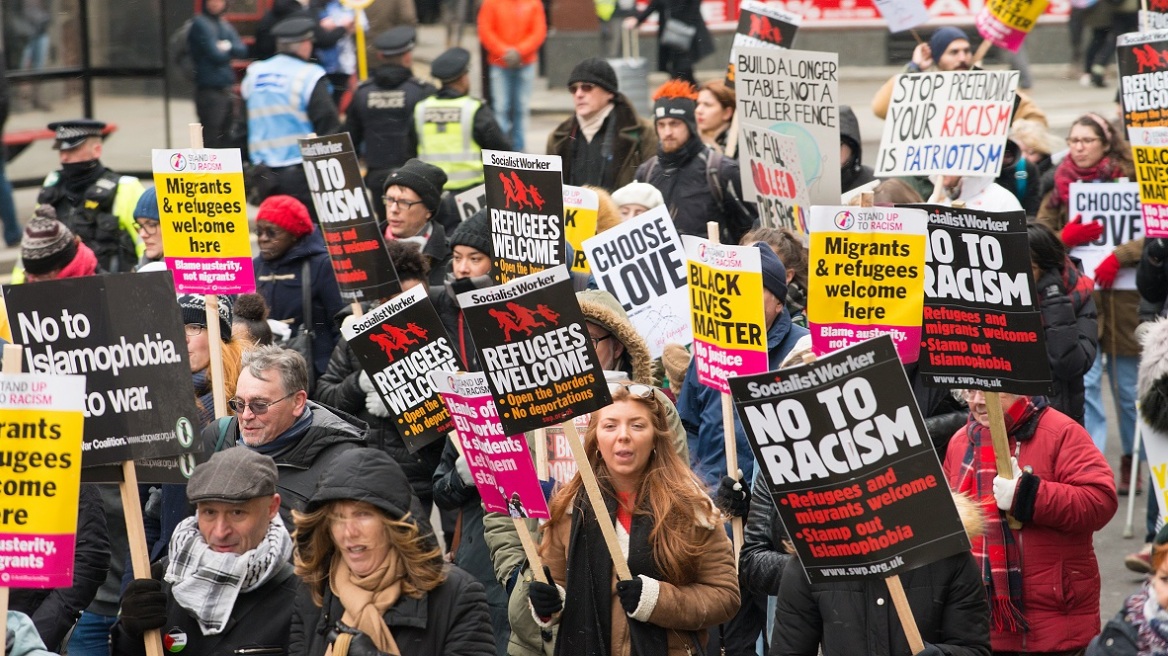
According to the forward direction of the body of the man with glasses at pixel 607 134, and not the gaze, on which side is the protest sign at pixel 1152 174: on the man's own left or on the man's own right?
on the man's own left

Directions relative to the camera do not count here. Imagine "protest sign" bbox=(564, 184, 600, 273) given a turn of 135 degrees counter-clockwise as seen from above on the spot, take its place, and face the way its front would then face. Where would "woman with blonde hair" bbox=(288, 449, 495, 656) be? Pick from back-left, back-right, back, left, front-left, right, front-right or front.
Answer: back-right

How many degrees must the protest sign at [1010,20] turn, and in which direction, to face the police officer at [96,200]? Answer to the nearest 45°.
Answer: approximately 45° to its right

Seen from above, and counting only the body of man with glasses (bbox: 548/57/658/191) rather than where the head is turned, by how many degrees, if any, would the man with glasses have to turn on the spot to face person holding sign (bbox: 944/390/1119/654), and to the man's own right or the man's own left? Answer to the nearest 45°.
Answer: approximately 45° to the man's own left

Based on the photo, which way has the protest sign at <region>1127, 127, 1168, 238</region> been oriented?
toward the camera

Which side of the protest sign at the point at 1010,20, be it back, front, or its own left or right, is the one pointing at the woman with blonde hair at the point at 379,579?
front

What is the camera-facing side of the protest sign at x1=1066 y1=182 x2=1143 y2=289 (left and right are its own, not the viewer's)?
front

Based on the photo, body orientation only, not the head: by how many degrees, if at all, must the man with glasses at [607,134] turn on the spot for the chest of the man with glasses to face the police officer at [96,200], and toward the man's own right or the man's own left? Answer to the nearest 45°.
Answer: approximately 45° to the man's own right

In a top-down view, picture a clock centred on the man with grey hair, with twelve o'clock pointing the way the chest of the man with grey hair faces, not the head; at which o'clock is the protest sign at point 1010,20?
The protest sign is roughly at 6 o'clock from the man with grey hair.
